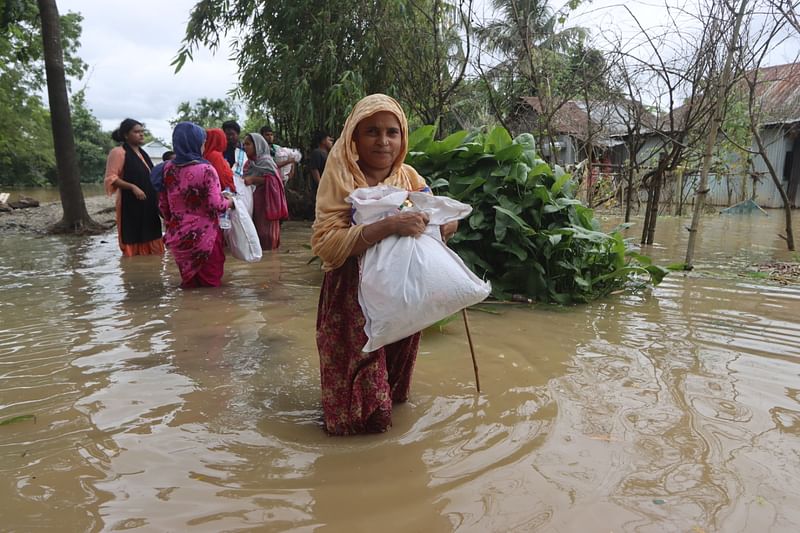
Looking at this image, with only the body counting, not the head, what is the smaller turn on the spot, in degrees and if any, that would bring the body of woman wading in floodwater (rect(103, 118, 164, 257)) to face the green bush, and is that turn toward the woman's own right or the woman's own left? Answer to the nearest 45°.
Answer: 0° — they already face it

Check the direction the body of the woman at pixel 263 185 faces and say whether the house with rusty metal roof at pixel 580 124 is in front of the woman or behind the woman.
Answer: behind

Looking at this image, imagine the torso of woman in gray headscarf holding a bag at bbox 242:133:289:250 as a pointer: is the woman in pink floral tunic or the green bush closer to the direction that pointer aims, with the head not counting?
the woman in pink floral tunic

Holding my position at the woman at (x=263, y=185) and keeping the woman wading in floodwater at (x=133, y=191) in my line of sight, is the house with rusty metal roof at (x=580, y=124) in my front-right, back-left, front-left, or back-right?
back-right

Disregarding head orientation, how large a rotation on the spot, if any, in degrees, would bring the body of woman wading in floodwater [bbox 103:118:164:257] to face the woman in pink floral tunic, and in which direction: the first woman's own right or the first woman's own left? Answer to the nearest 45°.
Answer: approximately 45° to the first woman's own right

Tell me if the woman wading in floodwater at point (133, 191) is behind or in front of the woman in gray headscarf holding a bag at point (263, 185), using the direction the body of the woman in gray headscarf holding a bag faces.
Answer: in front

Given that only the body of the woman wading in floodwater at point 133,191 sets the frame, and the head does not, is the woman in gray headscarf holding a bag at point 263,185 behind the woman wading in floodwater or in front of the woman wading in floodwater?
in front

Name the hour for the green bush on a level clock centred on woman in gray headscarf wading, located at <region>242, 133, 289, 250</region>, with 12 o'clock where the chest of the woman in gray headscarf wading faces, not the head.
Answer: The green bush is roughly at 8 o'clock from the woman in gray headscarf wading.

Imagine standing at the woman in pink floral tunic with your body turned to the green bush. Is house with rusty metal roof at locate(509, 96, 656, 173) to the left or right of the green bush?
left

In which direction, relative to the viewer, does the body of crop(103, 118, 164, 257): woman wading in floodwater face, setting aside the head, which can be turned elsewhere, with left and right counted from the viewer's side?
facing the viewer and to the right of the viewer

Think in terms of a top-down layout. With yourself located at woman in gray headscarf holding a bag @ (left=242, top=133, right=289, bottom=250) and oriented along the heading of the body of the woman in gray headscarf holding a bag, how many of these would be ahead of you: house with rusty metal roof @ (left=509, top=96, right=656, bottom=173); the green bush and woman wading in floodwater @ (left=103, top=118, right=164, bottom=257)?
1

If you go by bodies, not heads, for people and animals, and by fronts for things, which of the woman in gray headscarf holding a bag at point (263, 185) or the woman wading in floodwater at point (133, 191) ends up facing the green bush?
the woman wading in floodwater
